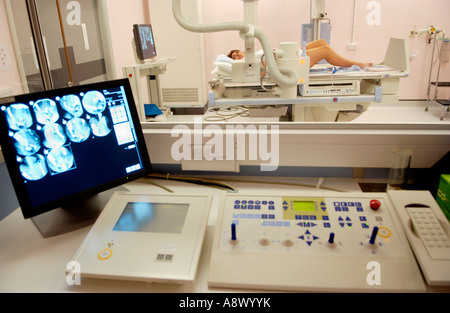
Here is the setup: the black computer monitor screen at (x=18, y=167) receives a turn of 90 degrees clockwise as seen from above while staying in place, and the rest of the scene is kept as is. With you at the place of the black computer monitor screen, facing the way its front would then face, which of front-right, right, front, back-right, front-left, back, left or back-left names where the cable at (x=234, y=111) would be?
back

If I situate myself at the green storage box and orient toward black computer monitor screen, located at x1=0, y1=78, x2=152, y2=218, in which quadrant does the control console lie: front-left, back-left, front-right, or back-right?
front-left

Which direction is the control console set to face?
toward the camera

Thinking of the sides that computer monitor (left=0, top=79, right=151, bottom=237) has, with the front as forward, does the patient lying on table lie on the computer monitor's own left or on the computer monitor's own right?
on the computer monitor's own left

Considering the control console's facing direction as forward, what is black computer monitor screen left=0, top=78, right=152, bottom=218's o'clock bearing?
The black computer monitor screen is roughly at 3 o'clock from the control console.

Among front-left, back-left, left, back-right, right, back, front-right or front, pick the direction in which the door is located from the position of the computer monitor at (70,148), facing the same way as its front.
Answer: back-left

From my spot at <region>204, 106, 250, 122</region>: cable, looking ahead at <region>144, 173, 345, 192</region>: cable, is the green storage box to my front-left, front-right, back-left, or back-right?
front-left

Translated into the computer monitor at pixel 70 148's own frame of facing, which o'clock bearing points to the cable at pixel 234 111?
The cable is roughly at 7 o'clock from the computer monitor.

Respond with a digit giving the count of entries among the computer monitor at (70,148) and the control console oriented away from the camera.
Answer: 0

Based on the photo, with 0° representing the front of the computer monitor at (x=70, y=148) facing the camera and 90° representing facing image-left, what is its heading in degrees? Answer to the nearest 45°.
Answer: approximately 315°

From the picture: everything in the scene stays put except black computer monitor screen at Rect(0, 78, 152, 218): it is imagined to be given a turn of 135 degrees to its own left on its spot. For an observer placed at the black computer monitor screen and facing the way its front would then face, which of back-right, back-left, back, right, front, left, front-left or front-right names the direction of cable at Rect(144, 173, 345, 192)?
right

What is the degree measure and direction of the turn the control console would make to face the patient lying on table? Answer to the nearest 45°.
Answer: approximately 180°
